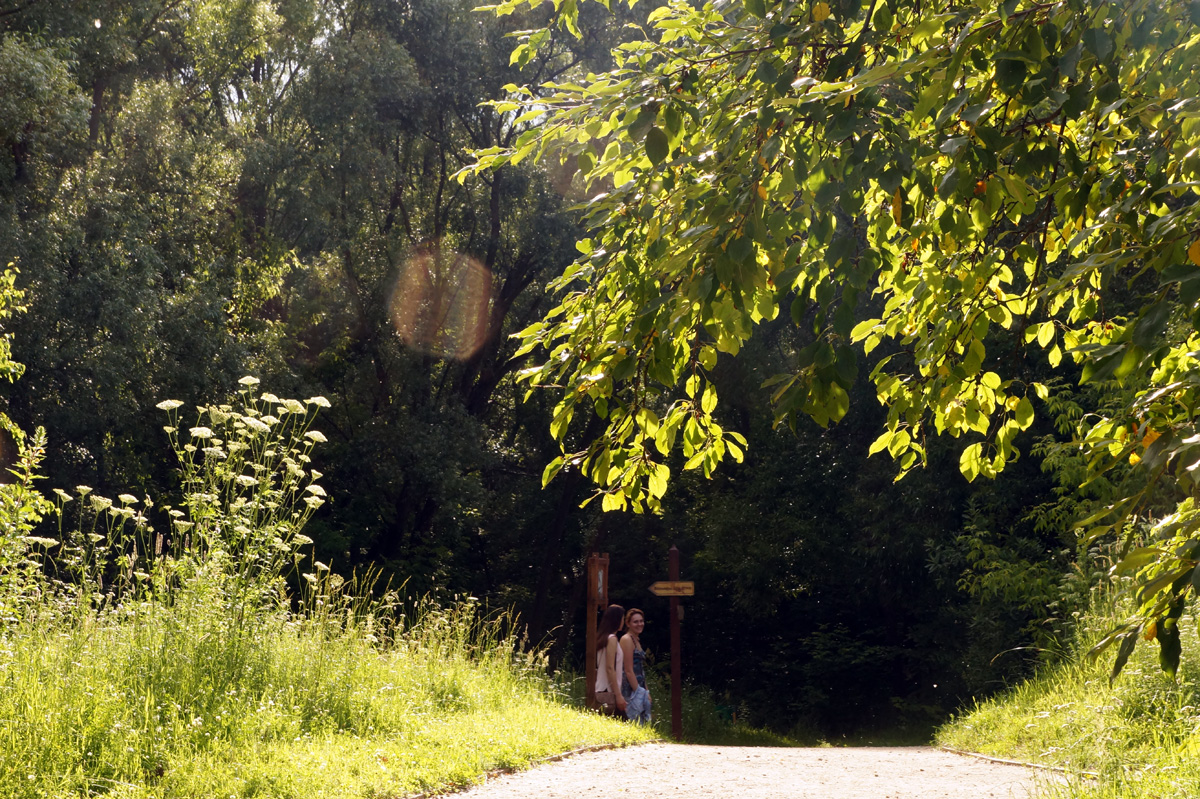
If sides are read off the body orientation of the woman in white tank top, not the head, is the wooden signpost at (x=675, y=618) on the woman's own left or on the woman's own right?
on the woman's own right

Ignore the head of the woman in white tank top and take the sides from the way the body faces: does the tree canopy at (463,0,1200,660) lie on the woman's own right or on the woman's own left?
on the woman's own right

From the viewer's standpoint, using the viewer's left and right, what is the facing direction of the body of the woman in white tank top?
facing to the right of the viewer
